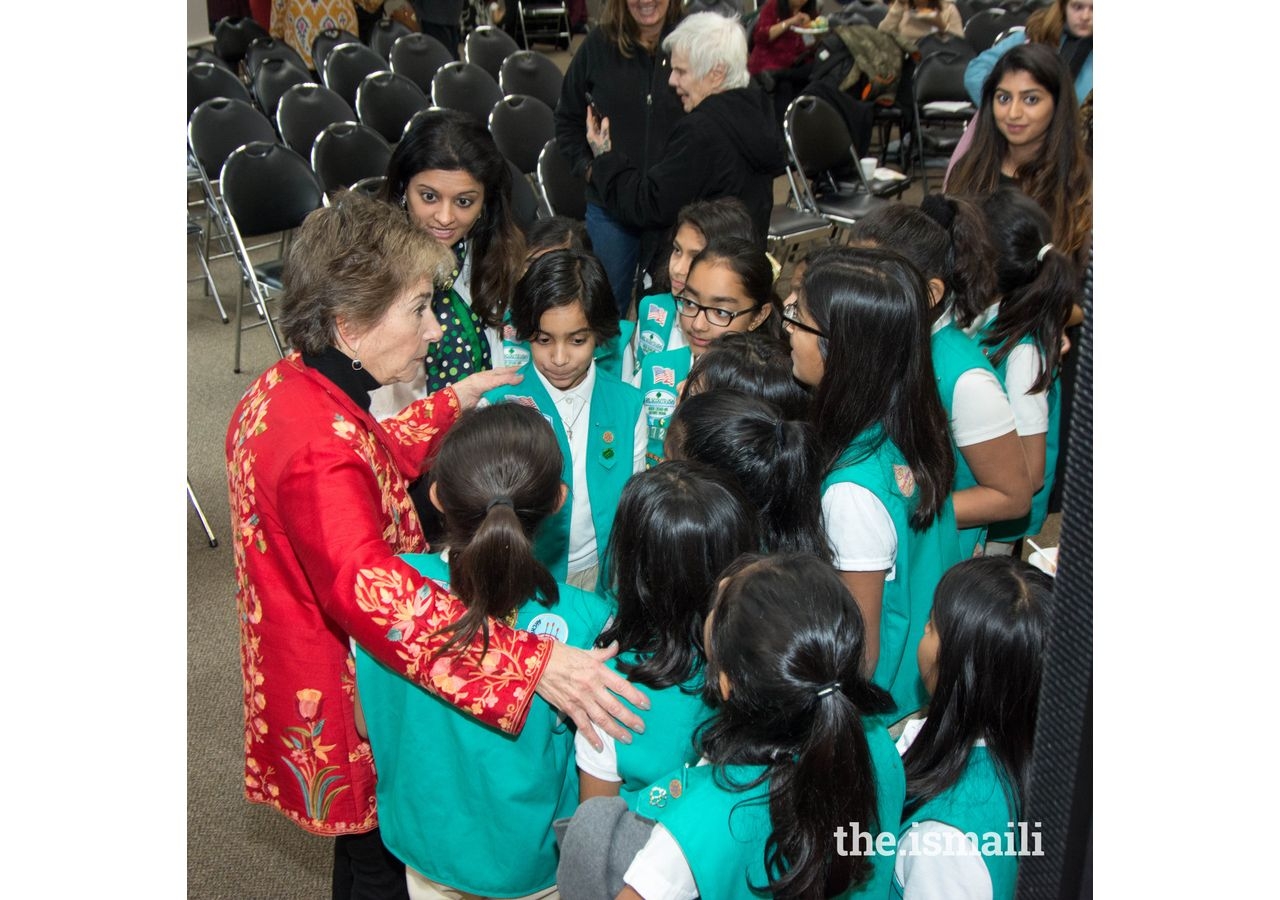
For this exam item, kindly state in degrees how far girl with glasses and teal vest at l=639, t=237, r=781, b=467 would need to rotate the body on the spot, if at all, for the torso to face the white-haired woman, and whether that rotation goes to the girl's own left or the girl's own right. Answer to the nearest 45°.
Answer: approximately 135° to the girl's own right

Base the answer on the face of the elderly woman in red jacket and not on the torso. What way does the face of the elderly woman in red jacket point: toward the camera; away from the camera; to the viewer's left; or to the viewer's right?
to the viewer's right

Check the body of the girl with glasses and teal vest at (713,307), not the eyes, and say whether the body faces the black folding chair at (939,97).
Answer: no

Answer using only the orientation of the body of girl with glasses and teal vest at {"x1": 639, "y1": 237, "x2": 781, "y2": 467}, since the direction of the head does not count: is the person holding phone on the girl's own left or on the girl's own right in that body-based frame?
on the girl's own right

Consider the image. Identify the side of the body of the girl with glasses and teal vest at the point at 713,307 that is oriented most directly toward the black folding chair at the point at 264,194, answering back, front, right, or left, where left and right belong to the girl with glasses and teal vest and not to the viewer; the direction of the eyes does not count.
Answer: right

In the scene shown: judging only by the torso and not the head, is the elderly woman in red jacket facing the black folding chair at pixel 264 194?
no

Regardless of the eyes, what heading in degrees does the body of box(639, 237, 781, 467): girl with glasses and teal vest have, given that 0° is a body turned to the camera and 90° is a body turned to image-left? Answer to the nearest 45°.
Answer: approximately 45°

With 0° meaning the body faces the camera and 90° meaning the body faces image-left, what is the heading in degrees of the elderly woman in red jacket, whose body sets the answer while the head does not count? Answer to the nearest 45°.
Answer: approximately 270°

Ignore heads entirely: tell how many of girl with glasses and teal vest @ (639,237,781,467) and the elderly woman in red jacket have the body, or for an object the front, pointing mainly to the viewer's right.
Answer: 1

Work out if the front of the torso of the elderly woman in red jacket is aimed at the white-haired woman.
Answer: no

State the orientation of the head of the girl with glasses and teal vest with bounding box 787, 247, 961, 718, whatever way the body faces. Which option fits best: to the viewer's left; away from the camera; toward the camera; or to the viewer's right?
to the viewer's left
